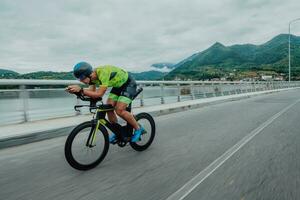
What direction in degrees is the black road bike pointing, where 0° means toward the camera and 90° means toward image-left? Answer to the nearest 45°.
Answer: approximately 45°
